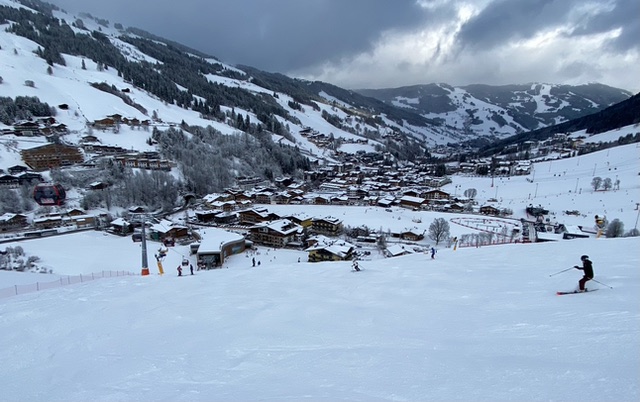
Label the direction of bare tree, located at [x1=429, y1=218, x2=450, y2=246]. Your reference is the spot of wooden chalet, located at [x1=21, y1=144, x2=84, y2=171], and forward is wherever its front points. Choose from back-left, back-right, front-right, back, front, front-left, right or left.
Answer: front-left

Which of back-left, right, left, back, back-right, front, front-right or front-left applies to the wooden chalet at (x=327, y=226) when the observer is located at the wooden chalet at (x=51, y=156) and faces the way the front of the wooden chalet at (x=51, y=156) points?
front-left

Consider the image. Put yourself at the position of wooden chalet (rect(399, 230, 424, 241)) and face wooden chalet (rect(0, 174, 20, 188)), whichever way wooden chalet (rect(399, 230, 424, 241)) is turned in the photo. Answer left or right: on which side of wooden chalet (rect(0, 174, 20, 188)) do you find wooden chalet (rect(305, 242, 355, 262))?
left

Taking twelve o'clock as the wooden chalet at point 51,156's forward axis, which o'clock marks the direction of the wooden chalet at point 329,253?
the wooden chalet at point 329,253 is roughly at 11 o'clock from the wooden chalet at point 51,156.

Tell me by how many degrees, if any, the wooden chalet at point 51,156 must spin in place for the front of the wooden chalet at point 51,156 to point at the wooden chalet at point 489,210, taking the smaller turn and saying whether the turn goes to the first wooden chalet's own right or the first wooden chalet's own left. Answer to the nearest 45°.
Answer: approximately 45° to the first wooden chalet's own left

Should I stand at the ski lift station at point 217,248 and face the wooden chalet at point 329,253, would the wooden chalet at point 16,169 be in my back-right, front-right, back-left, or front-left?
back-left

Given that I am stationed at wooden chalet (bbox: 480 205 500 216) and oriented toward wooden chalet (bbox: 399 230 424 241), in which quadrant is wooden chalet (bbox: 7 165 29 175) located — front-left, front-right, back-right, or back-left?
front-right

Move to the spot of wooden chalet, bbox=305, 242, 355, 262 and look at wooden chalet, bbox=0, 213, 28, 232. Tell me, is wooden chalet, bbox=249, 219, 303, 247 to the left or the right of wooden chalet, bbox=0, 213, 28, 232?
right

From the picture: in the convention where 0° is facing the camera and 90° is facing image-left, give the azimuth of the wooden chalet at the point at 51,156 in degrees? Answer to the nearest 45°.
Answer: approximately 0°

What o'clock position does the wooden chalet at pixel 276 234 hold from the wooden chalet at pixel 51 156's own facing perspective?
the wooden chalet at pixel 276 234 is roughly at 11 o'clock from the wooden chalet at pixel 51 156.

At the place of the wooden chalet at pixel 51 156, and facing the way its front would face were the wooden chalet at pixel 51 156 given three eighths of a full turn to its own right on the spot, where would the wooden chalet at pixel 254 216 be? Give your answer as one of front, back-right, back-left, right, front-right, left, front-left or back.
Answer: back

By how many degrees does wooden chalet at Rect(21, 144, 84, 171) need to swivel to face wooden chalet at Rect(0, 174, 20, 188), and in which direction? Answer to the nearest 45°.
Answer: approximately 45° to its right
